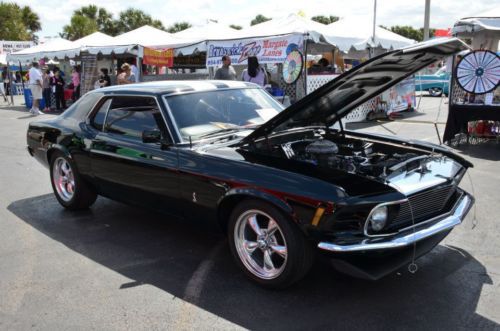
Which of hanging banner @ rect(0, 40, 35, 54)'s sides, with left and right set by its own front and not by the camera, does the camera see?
front

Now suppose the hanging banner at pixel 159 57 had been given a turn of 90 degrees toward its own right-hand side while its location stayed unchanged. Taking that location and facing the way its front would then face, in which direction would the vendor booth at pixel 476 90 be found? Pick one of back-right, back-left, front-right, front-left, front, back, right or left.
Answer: back-left

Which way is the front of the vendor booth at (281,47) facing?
toward the camera

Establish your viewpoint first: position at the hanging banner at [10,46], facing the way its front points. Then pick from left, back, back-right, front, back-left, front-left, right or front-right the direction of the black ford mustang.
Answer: front

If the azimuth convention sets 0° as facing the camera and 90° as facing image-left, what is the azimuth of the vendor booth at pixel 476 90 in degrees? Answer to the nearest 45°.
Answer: approximately 0°

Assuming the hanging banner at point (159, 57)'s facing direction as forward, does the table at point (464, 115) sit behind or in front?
in front

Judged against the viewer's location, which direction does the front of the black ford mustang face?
facing the viewer and to the right of the viewer

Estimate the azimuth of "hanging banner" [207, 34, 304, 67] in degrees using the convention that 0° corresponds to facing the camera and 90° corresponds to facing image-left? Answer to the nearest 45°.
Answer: approximately 0°

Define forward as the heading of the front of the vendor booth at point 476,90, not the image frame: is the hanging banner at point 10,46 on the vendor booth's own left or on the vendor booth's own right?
on the vendor booth's own right

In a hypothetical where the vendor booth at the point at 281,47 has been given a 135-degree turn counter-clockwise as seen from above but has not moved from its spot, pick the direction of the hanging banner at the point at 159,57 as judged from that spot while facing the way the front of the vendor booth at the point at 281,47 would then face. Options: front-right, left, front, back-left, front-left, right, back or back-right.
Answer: left
